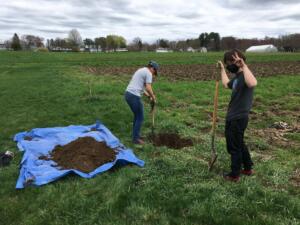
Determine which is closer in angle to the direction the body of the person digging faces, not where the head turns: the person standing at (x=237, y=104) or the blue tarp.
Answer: the person standing

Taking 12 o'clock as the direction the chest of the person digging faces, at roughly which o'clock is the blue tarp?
The blue tarp is roughly at 5 o'clock from the person digging.

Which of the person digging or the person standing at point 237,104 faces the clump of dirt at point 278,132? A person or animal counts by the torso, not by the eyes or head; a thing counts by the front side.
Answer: the person digging

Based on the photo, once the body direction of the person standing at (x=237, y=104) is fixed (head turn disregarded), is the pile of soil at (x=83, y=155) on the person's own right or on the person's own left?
on the person's own right

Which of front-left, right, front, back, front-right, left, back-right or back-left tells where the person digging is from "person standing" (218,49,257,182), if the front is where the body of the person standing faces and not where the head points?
right

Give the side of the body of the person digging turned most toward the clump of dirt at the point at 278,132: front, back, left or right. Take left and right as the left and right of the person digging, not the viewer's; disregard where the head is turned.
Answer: front

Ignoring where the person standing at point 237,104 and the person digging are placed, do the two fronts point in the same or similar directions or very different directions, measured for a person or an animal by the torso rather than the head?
very different directions

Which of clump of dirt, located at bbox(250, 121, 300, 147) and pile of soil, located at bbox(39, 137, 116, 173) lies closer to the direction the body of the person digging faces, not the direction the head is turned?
the clump of dirt

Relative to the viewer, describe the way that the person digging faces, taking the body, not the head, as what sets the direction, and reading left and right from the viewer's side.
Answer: facing to the right of the viewer

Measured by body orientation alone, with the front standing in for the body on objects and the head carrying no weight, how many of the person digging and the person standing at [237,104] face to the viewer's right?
1
